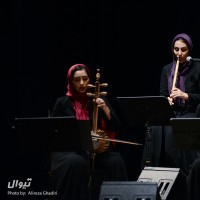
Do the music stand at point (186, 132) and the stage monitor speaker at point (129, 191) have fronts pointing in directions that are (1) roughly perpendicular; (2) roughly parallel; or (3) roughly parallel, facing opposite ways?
roughly parallel

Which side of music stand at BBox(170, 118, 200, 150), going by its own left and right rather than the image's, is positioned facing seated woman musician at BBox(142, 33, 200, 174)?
front

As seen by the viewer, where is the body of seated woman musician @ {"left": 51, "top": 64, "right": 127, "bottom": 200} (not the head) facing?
toward the camera

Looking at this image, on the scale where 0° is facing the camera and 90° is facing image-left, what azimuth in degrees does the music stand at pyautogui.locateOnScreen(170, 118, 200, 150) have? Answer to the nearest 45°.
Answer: approximately 180°

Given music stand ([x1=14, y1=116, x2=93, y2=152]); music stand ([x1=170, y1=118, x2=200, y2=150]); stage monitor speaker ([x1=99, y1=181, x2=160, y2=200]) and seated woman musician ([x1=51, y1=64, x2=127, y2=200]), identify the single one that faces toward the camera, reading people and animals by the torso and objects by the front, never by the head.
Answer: the seated woman musician

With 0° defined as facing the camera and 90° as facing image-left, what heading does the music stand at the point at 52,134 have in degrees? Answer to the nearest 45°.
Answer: approximately 180°

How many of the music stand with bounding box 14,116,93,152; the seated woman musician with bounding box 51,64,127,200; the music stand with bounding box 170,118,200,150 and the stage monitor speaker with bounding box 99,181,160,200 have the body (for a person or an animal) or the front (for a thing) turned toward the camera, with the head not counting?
1

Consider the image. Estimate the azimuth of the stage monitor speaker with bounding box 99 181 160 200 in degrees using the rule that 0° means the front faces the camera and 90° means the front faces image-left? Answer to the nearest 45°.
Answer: approximately 180°

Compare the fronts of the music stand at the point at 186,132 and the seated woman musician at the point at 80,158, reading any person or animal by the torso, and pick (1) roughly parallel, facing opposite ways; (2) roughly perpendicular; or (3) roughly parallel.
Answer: roughly parallel, facing opposite ways

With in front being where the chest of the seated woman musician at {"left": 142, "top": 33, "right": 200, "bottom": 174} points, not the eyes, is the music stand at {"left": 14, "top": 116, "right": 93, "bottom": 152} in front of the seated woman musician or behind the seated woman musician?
in front

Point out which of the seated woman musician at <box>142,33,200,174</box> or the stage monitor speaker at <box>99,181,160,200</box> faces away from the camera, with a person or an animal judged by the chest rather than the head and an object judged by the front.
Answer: the stage monitor speaker

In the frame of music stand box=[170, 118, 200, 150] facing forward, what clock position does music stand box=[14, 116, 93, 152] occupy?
music stand box=[14, 116, 93, 152] is roughly at 9 o'clock from music stand box=[170, 118, 200, 150].

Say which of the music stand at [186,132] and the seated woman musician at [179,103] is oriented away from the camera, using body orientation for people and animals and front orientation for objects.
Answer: the music stand
